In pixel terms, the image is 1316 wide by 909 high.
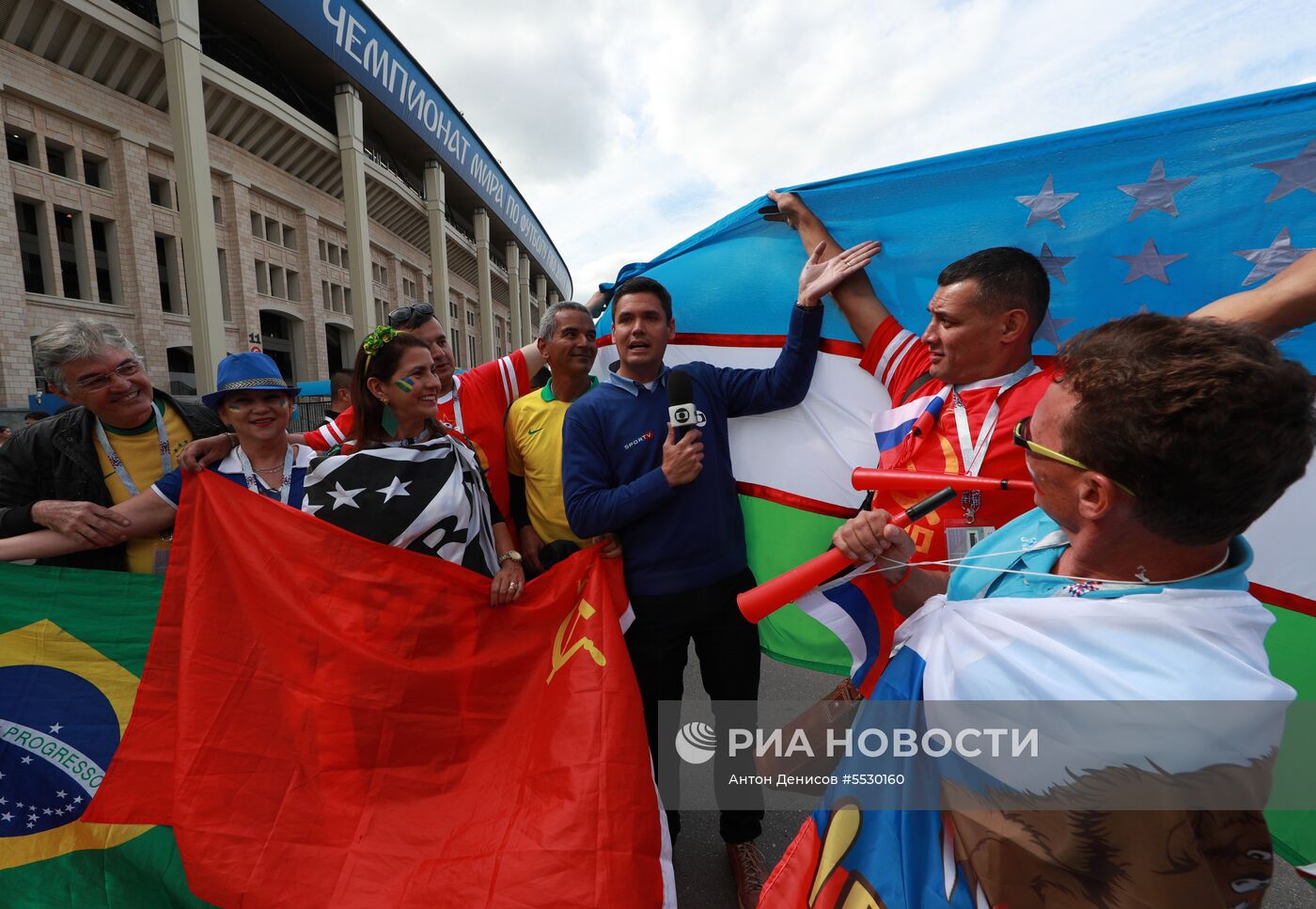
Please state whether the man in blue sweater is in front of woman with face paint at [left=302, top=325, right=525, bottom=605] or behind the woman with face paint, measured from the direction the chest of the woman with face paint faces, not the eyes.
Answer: in front

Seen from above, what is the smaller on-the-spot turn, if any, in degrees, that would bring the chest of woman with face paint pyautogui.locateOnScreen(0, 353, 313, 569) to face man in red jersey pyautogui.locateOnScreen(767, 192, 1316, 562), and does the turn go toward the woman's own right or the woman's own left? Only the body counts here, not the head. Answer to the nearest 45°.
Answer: approximately 45° to the woman's own left

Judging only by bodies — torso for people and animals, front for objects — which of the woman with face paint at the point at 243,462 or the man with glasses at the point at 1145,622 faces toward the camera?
the woman with face paint

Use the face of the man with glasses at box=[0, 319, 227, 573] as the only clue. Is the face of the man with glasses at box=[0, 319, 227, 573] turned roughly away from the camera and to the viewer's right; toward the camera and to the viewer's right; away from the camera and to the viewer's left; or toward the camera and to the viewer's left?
toward the camera and to the viewer's right

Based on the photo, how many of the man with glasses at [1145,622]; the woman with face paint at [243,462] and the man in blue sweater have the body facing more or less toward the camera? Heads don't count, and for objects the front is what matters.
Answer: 2

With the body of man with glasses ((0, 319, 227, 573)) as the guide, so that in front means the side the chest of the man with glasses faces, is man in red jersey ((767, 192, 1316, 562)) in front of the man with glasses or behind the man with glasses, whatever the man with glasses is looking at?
in front

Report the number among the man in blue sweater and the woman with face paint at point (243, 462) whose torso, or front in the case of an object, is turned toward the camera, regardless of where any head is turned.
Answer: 2

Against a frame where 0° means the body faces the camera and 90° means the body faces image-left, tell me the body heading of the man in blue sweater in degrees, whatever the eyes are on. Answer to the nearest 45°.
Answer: approximately 0°

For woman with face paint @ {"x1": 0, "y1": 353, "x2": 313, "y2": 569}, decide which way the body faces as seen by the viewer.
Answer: toward the camera

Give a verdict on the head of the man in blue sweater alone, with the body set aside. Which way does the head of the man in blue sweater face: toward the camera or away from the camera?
toward the camera

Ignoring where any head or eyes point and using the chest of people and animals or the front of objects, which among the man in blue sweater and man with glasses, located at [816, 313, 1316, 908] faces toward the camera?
the man in blue sweater

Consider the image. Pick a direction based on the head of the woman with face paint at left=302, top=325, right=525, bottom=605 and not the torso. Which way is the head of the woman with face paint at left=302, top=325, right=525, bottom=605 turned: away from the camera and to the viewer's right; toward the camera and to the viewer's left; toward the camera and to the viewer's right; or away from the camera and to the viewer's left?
toward the camera and to the viewer's right
